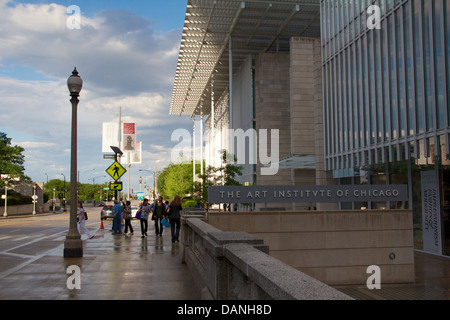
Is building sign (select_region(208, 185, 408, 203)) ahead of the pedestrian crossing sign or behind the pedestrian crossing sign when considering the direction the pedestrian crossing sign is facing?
ahead

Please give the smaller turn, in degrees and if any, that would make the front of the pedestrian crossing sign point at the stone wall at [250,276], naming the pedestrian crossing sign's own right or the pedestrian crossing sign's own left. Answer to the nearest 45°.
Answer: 0° — it already faces it

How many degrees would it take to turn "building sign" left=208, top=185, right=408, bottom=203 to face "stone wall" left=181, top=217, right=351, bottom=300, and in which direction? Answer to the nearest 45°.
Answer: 0° — it already faces it

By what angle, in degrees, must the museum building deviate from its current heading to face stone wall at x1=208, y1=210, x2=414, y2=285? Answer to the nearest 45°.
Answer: approximately 45° to its left

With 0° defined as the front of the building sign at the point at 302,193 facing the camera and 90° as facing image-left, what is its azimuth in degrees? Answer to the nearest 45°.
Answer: approximately 0°

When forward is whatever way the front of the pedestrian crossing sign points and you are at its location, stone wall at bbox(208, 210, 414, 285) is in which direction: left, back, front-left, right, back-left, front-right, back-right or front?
front-left

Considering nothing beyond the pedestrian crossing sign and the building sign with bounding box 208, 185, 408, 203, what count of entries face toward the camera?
2

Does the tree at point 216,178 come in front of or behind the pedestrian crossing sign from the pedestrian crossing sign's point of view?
behind

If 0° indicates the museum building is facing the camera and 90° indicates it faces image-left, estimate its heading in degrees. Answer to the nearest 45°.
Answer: approximately 45°

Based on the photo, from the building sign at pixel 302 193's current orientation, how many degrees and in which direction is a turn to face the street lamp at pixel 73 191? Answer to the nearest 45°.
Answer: approximately 45° to its right

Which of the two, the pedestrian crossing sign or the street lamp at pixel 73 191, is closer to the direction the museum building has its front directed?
the street lamp

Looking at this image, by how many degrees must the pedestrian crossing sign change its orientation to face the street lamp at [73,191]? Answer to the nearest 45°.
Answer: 0° — it already faces it
